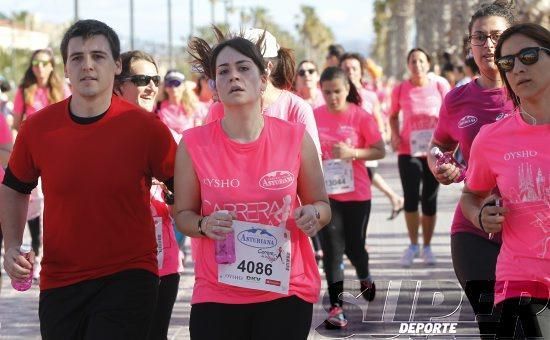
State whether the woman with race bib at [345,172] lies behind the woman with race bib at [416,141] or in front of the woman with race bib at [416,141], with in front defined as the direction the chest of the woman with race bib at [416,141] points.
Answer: in front

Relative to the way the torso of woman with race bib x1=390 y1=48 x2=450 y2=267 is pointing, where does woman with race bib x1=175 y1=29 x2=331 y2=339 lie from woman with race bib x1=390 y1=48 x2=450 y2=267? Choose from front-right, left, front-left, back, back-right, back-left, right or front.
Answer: front

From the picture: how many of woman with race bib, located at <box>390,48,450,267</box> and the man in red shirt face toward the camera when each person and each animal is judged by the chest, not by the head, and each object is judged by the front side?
2

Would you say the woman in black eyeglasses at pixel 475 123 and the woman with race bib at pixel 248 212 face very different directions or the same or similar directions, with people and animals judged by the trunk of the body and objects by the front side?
same or similar directions

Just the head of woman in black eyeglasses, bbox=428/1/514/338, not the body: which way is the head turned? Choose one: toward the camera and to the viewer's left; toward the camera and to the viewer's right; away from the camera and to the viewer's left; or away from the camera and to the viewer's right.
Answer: toward the camera and to the viewer's left

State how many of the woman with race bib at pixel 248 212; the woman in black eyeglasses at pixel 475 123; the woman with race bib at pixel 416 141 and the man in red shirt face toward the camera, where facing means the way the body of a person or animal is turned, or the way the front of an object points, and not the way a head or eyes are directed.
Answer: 4

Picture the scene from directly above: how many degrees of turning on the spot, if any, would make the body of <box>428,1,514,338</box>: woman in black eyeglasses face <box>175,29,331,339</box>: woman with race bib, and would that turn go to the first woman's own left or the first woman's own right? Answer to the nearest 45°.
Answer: approximately 45° to the first woman's own right

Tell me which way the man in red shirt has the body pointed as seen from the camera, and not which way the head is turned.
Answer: toward the camera

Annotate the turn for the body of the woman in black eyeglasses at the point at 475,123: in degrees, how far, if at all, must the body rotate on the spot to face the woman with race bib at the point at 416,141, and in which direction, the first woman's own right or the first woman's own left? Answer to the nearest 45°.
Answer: approximately 180°

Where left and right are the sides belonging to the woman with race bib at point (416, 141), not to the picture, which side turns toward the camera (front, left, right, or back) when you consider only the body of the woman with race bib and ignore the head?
front

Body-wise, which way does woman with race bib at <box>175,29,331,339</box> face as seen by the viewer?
toward the camera
